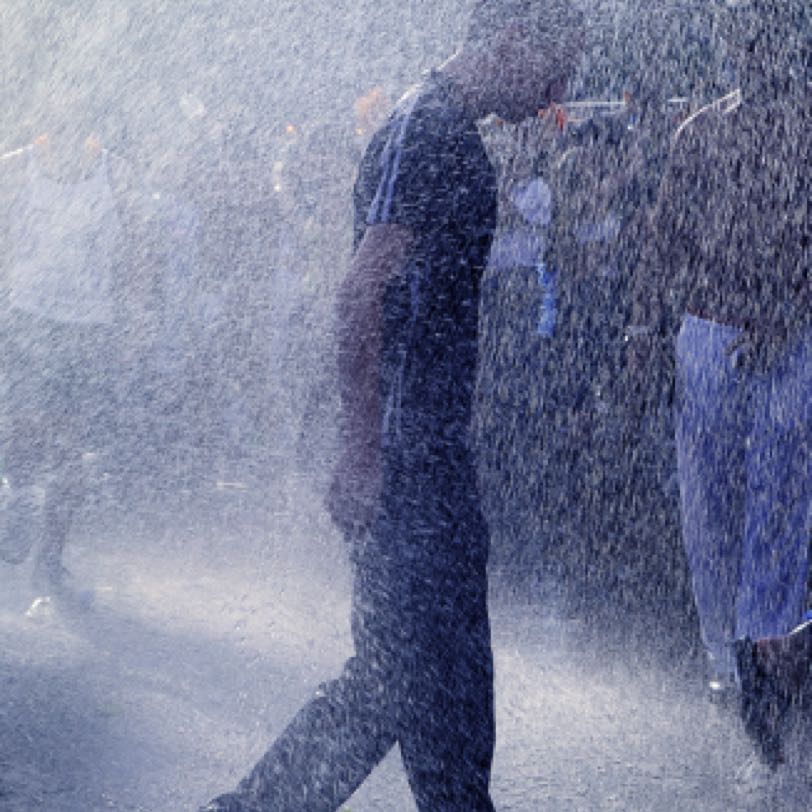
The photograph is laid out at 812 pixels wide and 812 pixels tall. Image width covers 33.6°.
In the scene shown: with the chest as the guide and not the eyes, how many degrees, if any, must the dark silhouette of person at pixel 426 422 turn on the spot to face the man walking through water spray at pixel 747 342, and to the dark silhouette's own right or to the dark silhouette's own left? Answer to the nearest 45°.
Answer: approximately 45° to the dark silhouette's own left

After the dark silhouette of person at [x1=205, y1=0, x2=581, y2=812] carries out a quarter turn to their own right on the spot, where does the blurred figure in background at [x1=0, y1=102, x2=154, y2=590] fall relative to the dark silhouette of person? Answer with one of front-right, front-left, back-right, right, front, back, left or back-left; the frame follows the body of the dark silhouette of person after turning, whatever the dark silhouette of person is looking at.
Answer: back-right

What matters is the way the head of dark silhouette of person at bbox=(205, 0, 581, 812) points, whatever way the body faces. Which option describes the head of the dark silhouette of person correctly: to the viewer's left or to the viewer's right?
to the viewer's right

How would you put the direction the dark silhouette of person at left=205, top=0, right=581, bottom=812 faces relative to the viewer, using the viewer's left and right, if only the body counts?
facing to the right of the viewer
